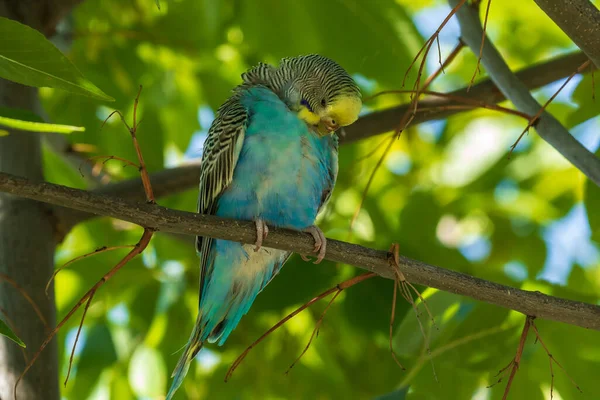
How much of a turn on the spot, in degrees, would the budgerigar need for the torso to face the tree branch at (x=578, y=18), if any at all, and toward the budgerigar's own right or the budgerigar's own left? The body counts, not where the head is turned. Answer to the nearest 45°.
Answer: approximately 90° to the budgerigar's own left

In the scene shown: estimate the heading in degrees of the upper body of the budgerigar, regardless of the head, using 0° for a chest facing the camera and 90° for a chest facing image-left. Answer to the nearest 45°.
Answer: approximately 315°

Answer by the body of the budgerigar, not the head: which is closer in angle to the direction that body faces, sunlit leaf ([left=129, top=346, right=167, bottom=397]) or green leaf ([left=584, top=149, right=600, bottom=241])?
the green leaf

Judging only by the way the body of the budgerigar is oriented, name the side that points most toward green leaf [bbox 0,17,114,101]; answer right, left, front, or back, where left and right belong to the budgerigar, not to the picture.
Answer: right

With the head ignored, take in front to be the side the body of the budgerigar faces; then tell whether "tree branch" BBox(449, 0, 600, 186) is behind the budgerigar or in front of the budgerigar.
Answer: behind
